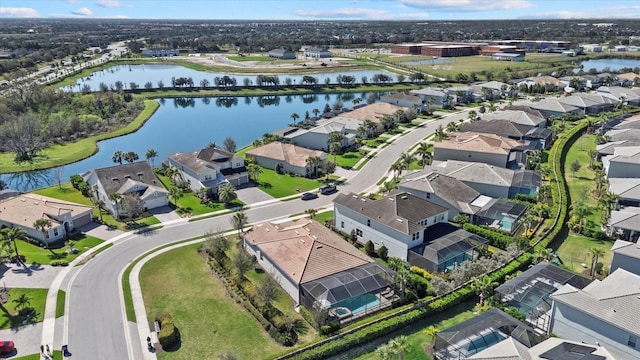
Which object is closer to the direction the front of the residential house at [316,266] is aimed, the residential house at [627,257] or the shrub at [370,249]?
the shrub

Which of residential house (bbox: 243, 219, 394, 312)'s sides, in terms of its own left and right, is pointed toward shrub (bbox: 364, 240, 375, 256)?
right

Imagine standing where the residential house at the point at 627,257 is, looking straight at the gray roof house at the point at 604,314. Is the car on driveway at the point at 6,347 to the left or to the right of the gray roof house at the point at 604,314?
right

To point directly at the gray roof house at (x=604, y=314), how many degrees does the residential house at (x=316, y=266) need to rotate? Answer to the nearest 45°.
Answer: approximately 180°

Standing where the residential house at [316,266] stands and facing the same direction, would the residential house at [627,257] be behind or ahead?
behind

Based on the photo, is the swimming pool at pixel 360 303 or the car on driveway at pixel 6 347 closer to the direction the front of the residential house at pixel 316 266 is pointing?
the car on driveway

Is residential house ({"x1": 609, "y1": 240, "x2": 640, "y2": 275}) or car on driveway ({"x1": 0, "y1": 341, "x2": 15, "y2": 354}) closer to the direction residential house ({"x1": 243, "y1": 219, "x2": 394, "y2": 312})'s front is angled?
the car on driveway

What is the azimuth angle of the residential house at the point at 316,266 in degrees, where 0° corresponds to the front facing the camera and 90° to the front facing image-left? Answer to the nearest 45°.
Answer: approximately 135°
